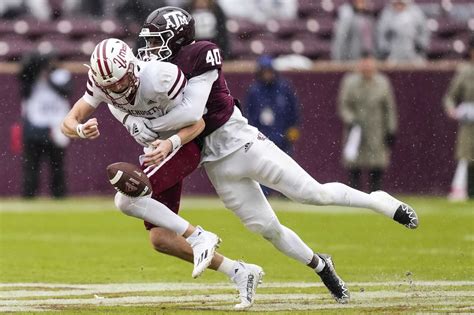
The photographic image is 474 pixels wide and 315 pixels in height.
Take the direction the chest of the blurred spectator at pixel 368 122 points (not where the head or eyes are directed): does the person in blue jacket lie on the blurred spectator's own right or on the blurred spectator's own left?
on the blurred spectator's own right

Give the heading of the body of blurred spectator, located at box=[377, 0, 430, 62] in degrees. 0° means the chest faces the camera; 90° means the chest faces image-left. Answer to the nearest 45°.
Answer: approximately 0°

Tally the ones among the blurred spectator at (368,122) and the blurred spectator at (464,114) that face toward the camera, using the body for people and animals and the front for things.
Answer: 2

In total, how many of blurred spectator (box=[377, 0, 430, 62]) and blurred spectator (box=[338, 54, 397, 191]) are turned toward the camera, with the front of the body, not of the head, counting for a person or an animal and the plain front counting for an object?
2
